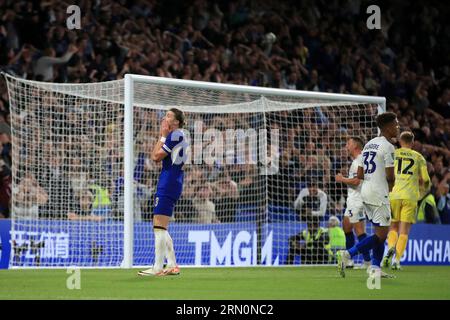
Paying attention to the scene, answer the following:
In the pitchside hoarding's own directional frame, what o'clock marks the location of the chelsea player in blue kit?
The chelsea player in blue kit is roughly at 12 o'clock from the pitchside hoarding.

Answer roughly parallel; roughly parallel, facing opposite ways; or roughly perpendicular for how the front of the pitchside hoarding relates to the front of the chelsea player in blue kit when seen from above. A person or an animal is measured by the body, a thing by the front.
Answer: roughly perpendicular
